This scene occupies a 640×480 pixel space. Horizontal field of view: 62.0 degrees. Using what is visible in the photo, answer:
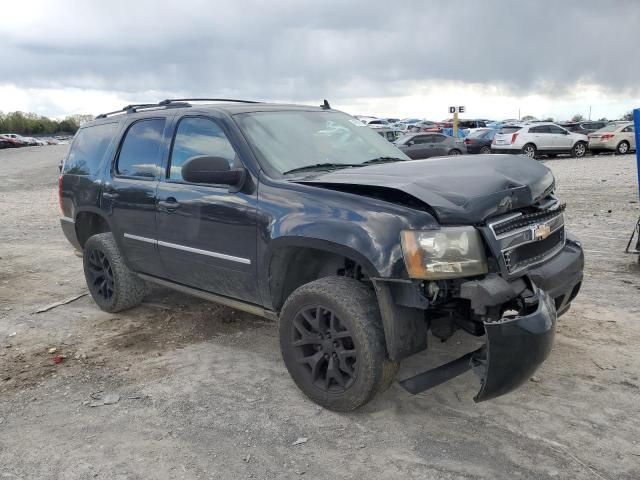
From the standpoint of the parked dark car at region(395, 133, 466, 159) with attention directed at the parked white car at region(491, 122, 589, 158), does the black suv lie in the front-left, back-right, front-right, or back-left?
back-right

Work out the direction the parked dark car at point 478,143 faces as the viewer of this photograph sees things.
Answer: facing away from the viewer and to the right of the viewer

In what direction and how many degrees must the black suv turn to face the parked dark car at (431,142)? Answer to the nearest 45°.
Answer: approximately 135° to its left

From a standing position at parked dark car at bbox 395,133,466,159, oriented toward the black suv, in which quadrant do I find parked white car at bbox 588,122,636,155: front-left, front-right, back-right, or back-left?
back-left

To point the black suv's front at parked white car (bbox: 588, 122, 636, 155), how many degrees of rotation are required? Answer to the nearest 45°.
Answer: approximately 90° to its left

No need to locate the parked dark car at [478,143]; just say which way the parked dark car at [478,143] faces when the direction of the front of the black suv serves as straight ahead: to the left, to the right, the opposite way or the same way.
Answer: to the left

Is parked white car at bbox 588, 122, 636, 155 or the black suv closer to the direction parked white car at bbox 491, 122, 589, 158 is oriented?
the parked white car

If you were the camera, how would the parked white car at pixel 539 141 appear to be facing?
facing away from the viewer and to the right of the viewer

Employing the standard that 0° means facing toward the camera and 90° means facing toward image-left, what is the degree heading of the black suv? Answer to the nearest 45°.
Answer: approximately 315°

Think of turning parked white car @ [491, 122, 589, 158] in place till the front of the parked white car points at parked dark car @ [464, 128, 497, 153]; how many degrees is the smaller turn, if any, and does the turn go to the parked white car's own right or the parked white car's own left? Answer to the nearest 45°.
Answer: approximately 135° to the parked white car's own left

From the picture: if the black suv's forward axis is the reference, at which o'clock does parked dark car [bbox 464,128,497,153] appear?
The parked dark car is roughly at 8 o'clock from the black suv.

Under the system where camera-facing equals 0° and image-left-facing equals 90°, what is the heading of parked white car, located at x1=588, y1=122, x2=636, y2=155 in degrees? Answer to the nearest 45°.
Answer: approximately 225°
